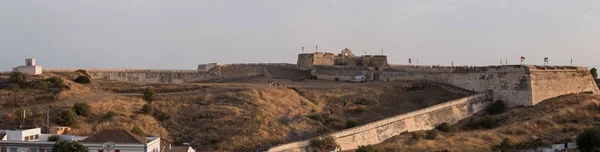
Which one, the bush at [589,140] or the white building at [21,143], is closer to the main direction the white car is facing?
the white building

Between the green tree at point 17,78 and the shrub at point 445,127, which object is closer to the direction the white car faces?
the green tree

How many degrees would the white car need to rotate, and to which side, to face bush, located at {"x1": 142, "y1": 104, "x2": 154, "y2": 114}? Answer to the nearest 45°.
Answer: approximately 45° to its left

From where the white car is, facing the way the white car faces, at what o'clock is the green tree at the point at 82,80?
The green tree is roughly at 11 o'clock from the white car.

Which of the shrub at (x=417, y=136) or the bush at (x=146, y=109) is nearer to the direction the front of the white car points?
the bush

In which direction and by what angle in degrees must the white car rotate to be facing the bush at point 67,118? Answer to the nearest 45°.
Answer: approximately 45° to its left

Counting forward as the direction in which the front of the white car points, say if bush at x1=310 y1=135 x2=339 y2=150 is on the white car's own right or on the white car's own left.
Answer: on the white car's own left

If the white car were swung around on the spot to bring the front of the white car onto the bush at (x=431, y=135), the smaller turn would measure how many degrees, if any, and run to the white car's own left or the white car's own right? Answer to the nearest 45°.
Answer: approximately 90° to the white car's own left

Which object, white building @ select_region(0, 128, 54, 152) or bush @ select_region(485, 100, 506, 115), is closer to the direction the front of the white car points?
the white building

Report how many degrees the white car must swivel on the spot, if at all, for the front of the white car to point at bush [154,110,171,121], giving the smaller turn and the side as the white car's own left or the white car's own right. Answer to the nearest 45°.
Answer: approximately 45° to the white car's own left

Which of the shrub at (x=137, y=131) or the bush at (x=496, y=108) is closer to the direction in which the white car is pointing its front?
the shrub

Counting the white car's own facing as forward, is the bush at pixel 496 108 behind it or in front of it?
behind

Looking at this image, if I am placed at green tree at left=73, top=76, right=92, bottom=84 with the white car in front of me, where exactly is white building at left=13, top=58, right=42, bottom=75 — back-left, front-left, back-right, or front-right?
back-left

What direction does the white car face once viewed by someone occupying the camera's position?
facing to the left of the viewer

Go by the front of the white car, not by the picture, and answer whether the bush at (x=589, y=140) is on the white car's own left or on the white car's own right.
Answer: on the white car's own left
